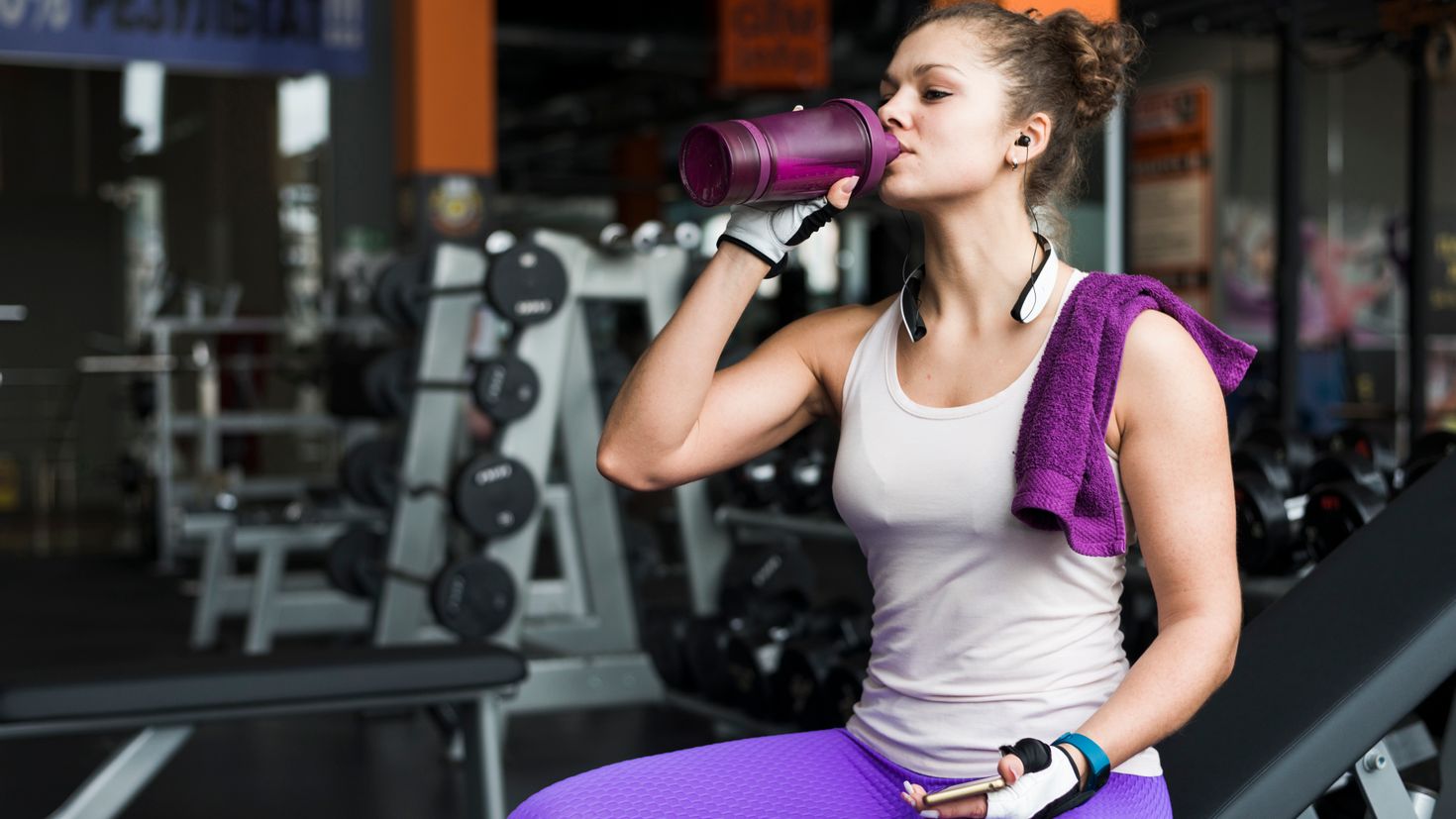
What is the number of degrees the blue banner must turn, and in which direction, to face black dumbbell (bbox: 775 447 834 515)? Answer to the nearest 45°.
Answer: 0° — it already faces it

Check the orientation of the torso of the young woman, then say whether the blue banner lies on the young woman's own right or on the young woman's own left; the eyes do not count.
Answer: on the young woman's own right

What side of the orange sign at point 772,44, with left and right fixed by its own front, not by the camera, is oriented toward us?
front

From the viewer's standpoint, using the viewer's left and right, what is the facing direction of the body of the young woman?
facing the viewer and to the left of the viewer

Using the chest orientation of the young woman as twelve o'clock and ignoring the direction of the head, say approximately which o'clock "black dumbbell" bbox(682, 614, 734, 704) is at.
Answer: The black dumbbell is roughly at 4 o'clock from the young woman.

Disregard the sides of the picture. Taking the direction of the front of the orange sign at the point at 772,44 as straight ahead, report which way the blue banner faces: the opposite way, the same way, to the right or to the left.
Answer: the same way

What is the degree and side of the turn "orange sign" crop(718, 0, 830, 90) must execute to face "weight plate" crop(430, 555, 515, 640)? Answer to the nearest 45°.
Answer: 0° — it already faces it

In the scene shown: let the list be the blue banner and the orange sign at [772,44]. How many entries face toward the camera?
2

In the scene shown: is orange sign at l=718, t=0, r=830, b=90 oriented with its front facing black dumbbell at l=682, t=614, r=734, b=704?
yes

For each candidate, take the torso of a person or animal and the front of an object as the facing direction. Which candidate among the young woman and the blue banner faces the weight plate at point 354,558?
the blue banner

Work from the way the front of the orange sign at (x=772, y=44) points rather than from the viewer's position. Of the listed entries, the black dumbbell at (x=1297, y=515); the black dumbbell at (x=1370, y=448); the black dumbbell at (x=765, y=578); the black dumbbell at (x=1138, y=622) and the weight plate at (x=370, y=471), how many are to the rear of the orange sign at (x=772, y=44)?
0

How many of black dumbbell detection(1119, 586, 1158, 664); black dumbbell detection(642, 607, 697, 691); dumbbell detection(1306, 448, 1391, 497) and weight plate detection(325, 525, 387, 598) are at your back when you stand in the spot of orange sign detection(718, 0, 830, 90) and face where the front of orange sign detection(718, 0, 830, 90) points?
0

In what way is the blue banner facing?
toward the camera

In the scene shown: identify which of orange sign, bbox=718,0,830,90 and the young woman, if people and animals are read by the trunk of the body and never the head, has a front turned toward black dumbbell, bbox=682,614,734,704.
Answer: the orange sign

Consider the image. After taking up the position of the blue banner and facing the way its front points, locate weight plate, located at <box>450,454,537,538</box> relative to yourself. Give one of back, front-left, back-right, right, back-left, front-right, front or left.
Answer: front

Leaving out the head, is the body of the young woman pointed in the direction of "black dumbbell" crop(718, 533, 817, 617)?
no
